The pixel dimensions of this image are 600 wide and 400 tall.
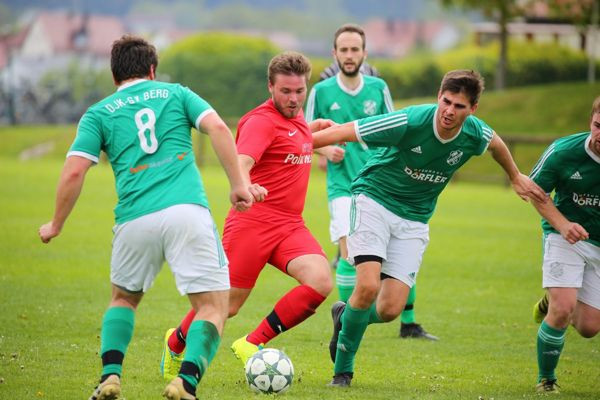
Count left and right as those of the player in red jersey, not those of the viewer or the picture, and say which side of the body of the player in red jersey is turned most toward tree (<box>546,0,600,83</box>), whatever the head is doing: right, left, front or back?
left

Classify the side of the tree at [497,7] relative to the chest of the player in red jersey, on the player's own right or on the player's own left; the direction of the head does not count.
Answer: on the player's own left
